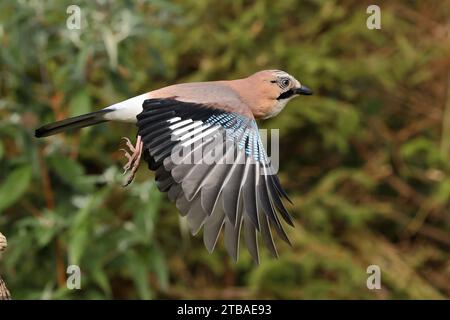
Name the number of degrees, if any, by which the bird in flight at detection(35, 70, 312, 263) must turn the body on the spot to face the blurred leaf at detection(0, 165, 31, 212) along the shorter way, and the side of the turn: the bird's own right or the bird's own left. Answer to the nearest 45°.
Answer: approximately 135° to the bird's own left

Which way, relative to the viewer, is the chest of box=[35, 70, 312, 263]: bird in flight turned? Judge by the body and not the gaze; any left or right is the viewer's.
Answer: facing to the right of the viewer
